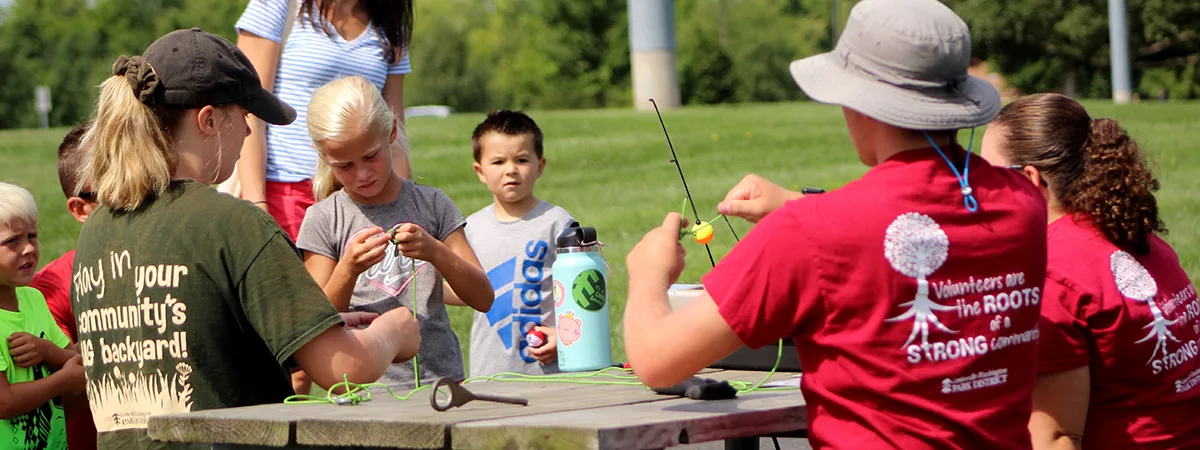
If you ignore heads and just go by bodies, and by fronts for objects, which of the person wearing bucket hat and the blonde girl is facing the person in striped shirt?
the person wearing bucket hat

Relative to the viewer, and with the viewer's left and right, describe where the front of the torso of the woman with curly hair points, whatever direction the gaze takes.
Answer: facing away from the viewer and to the left of the viewer

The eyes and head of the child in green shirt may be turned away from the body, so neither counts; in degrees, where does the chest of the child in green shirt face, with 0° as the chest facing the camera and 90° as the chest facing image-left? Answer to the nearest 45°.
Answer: approximately 315°

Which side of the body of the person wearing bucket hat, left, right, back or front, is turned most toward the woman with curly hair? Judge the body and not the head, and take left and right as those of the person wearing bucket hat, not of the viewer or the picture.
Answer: right

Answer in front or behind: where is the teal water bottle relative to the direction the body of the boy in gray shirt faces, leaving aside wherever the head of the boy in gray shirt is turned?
in front

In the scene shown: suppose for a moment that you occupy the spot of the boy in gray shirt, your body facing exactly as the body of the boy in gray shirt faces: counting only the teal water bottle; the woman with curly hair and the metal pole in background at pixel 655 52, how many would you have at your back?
1

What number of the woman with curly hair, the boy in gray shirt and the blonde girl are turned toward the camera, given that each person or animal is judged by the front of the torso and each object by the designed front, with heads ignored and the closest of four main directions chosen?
2

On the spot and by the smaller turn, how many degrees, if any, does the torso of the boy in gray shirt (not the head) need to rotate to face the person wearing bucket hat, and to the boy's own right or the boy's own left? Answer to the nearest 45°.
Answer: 0° — they already face them

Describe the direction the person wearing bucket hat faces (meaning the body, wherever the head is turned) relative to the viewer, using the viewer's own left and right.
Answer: facing away from the viewer and to the left of the viewer

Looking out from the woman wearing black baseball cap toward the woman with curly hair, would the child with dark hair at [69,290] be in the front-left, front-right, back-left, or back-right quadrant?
back-left

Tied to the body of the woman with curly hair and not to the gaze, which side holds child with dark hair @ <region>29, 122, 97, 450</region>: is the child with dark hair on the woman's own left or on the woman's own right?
on the woman's own left
